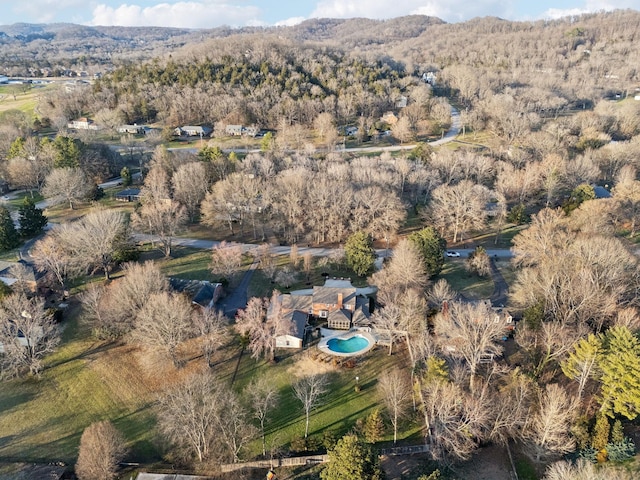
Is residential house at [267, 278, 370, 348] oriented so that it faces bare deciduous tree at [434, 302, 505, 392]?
no

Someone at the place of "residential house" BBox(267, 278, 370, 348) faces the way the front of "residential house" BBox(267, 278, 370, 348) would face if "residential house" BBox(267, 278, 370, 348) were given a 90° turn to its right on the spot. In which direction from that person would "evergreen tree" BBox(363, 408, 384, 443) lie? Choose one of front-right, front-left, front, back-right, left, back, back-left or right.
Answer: right

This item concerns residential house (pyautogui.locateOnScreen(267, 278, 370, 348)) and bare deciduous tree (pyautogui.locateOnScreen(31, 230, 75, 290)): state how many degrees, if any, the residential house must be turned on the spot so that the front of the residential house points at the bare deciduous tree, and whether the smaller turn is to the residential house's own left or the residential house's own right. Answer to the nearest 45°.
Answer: approximately 90° to the residential house's own left

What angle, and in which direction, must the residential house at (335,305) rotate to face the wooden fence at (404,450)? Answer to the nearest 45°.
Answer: approximately 180°

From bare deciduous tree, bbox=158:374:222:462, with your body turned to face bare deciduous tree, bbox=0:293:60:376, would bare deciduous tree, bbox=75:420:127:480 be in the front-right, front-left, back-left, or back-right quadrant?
front-left

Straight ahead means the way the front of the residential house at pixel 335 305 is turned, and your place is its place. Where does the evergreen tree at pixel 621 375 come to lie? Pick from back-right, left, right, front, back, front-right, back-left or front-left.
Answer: back-right

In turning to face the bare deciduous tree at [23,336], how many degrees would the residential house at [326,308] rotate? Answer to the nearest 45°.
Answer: approximately 90° to its left

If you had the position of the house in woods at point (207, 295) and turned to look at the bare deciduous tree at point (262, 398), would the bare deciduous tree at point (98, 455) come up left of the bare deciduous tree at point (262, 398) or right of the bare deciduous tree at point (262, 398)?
right

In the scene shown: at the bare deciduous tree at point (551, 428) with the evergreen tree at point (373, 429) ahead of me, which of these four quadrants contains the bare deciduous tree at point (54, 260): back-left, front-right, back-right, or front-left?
front-right

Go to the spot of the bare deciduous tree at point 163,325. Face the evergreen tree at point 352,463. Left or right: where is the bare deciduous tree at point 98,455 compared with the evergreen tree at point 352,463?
right

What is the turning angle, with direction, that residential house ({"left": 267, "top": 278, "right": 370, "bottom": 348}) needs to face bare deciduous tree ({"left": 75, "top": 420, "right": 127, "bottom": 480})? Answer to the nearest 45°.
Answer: approximately 135° to its left

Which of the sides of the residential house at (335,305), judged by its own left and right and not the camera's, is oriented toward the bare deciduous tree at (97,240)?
left

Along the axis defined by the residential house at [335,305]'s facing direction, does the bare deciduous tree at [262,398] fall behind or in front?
behind

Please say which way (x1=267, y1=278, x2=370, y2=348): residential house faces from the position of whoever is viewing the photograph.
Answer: facing away from the viewer

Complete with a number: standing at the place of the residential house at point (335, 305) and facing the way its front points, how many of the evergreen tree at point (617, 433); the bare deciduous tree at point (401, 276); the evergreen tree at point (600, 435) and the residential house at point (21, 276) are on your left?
1

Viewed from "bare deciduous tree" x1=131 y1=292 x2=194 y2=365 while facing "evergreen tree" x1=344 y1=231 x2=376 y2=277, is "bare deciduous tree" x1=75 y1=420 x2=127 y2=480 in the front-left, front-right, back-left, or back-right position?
back-right

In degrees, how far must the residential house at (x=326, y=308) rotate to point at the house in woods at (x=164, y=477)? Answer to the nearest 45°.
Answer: approximately 135° to its left

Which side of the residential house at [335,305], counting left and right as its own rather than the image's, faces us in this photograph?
back
